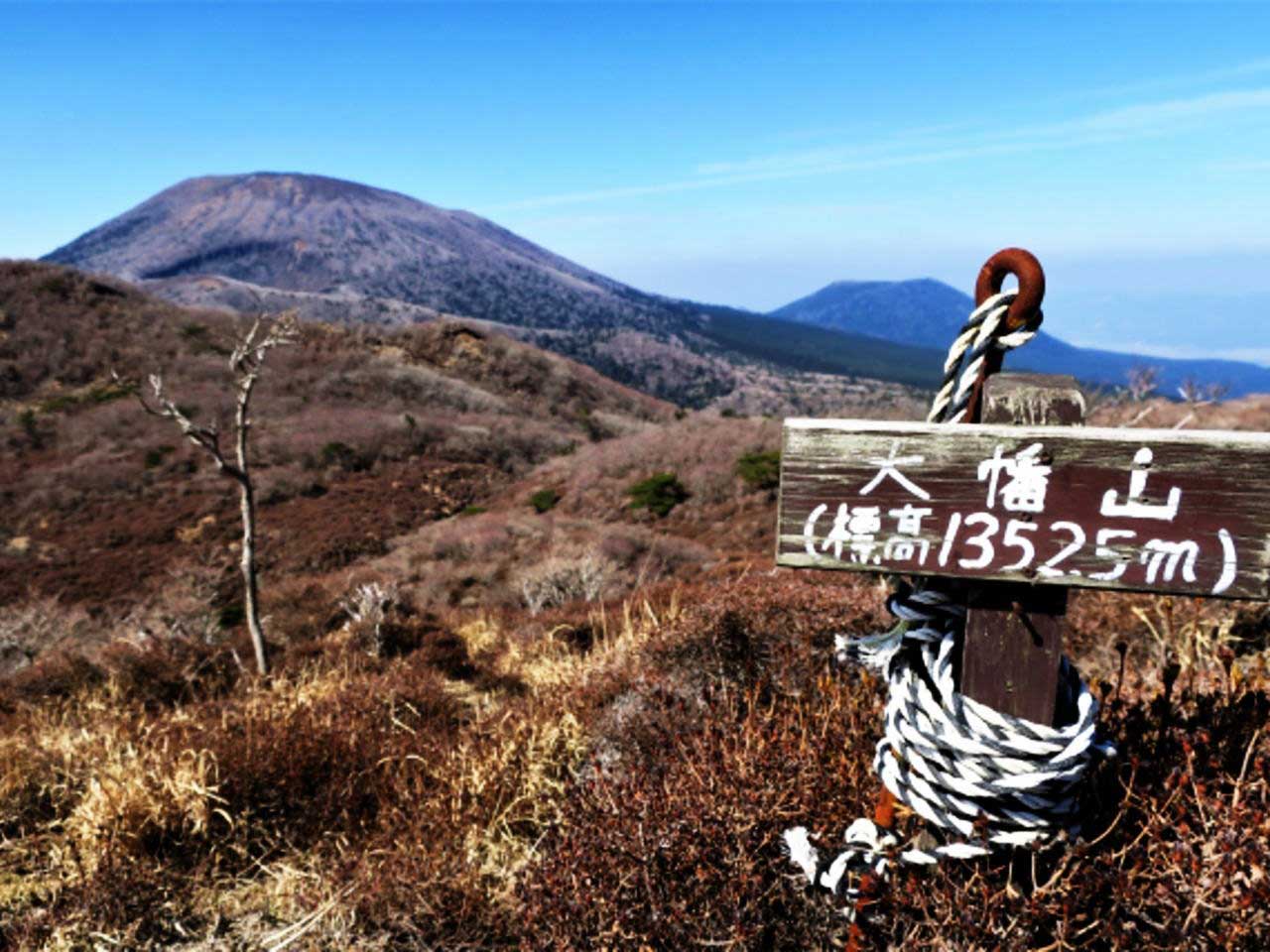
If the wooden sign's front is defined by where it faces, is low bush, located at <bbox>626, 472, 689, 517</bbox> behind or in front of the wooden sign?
behind

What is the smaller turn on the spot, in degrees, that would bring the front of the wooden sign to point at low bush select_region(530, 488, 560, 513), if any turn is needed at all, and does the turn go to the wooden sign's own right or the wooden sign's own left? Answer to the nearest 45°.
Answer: approximately 135° to the wooden sign's own right

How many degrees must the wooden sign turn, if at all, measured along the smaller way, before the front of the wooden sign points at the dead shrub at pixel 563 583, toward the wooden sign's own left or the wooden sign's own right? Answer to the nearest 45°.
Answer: approximately 135° to the wooden sign's own right

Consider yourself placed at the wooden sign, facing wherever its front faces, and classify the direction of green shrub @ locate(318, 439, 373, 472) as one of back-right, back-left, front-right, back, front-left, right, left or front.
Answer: back-right

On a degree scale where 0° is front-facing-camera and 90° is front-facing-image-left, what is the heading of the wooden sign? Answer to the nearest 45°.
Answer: approximately 0°

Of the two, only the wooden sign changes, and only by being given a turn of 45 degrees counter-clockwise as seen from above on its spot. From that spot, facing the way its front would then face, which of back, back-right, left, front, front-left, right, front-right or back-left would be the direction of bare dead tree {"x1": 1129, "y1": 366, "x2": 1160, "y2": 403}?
back-left

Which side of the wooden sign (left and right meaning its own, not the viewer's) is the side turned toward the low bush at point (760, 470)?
back
